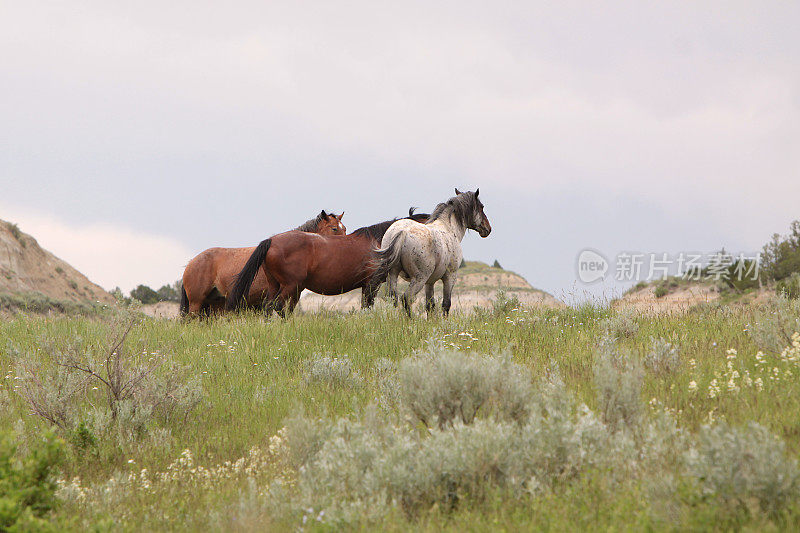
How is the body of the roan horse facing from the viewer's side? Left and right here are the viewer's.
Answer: facing away from the viewer and to the right of the viewer

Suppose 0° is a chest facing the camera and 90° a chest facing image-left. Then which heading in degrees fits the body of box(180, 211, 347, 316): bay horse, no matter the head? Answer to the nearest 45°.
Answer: approximately 270°

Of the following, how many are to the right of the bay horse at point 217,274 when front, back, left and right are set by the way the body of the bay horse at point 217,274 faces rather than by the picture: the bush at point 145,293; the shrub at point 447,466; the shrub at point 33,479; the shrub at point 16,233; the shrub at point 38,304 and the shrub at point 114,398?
3

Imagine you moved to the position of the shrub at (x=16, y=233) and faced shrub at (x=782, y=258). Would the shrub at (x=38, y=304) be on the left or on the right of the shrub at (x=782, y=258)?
right

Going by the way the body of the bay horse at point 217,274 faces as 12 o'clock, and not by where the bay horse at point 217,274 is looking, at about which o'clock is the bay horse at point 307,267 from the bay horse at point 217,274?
the bay horse at point 307,267 is roughly at 2 o'clock from the bay horse at point 217,274.

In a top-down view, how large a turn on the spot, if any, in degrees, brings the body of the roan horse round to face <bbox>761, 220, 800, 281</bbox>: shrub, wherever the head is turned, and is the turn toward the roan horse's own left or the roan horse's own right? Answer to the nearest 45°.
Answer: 0° — it already faces it

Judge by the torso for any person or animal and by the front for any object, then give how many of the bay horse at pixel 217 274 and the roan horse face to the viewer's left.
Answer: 0

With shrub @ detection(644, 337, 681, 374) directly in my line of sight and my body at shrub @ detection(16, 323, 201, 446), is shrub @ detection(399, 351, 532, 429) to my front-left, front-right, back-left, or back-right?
front-right

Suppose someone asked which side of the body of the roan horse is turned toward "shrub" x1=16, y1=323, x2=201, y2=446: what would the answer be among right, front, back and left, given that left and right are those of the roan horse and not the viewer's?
back

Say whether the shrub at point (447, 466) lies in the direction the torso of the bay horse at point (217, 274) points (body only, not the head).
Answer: no

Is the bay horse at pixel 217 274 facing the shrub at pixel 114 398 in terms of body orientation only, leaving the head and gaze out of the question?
no

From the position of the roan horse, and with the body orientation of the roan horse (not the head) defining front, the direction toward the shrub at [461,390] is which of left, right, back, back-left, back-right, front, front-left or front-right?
back-right

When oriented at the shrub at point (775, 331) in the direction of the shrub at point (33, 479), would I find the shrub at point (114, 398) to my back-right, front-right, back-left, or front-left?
front-right
